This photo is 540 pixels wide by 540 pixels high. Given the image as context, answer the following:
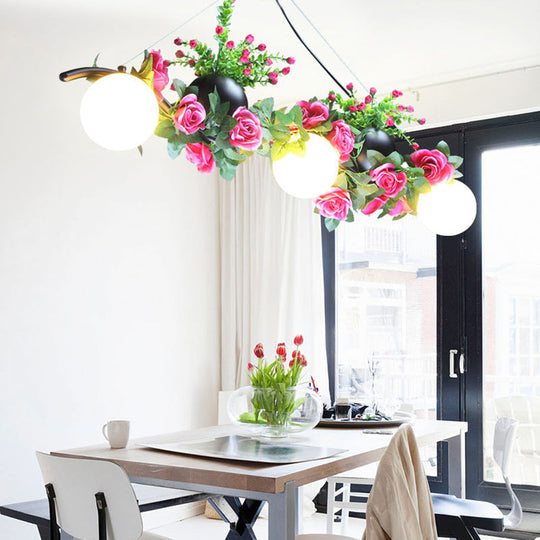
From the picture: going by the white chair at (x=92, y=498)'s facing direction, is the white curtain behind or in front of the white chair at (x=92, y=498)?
in front

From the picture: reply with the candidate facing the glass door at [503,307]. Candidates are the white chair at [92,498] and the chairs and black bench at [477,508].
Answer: the white chair at [92,498]

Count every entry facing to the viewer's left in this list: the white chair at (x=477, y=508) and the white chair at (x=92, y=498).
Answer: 1

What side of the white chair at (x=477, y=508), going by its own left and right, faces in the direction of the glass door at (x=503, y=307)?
right

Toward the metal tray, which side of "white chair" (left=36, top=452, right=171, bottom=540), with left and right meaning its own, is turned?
front

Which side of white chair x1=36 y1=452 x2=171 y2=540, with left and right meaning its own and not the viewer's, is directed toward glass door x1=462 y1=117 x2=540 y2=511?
front

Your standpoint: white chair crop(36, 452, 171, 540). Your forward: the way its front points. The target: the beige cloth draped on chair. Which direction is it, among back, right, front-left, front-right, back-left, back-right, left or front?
front-right

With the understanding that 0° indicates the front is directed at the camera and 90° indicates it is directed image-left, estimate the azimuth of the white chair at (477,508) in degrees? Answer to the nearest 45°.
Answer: approximately 90°

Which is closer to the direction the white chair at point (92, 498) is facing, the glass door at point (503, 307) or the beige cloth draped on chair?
the glass door

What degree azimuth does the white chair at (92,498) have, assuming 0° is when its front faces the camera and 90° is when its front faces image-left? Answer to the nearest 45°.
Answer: approximately 225°
